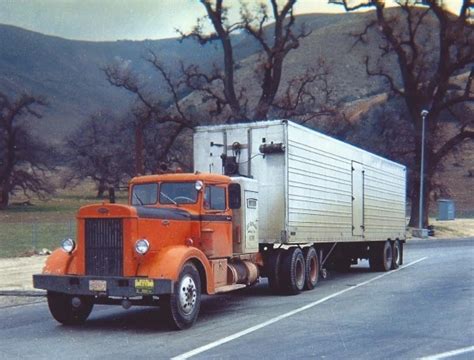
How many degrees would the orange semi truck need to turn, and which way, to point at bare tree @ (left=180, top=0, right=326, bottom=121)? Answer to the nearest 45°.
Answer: approximately 135° to its right

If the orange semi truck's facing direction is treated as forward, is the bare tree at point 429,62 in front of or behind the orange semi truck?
behind

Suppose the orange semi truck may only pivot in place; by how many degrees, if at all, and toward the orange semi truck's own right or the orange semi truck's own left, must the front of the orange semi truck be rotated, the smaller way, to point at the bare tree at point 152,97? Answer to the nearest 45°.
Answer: approximately 135° to the orange semi truck's own right

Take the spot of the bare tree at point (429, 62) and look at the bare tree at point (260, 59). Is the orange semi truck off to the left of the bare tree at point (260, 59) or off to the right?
left

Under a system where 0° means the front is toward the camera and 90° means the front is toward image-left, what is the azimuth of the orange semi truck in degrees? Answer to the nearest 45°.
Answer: approximately 45°

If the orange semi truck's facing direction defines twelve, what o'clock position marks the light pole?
The light pole is roughly at 5 o'clock from the orange semi truck.
